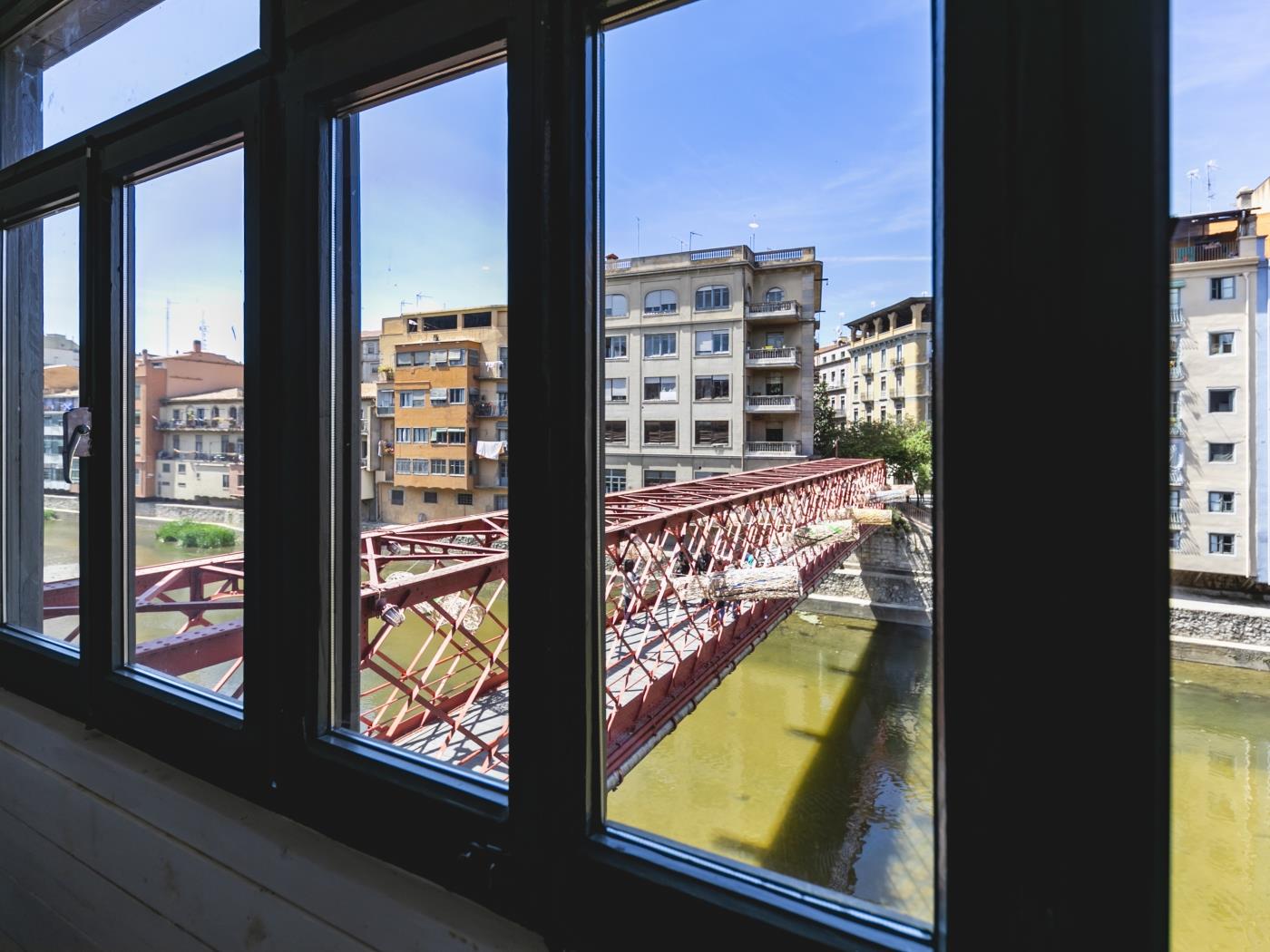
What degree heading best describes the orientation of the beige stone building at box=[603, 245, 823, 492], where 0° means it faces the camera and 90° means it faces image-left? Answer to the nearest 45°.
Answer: approximately 0°

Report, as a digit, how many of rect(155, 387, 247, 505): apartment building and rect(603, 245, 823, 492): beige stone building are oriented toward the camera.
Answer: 2

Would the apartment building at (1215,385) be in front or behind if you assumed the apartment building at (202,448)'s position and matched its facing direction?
in front

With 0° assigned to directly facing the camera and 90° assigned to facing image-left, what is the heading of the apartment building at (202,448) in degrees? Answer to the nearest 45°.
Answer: approximately 0°
